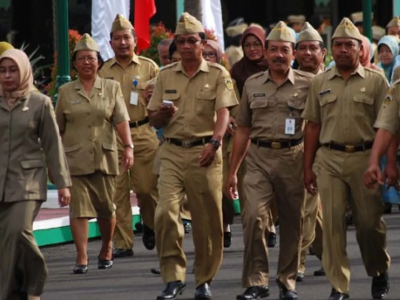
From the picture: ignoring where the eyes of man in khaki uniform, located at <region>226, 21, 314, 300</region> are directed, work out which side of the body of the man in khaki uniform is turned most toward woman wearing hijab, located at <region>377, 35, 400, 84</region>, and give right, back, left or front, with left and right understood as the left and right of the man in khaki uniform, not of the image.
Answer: back

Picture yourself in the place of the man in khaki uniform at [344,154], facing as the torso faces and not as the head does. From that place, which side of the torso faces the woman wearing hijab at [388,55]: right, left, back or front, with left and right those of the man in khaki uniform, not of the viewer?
back

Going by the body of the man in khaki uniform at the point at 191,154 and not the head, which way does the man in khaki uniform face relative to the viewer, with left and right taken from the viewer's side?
facing the viewer

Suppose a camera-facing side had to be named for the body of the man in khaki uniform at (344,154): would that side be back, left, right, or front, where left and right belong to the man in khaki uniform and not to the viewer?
front

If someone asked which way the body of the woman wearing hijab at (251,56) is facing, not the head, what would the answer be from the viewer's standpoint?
toward the camera

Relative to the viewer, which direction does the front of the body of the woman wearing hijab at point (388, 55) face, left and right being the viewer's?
facing the viewer and to the left of the viewer

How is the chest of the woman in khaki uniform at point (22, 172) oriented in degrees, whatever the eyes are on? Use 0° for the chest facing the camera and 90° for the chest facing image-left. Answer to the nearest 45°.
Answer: approximately 45°

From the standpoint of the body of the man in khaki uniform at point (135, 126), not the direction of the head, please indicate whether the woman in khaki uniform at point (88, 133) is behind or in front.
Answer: in front
